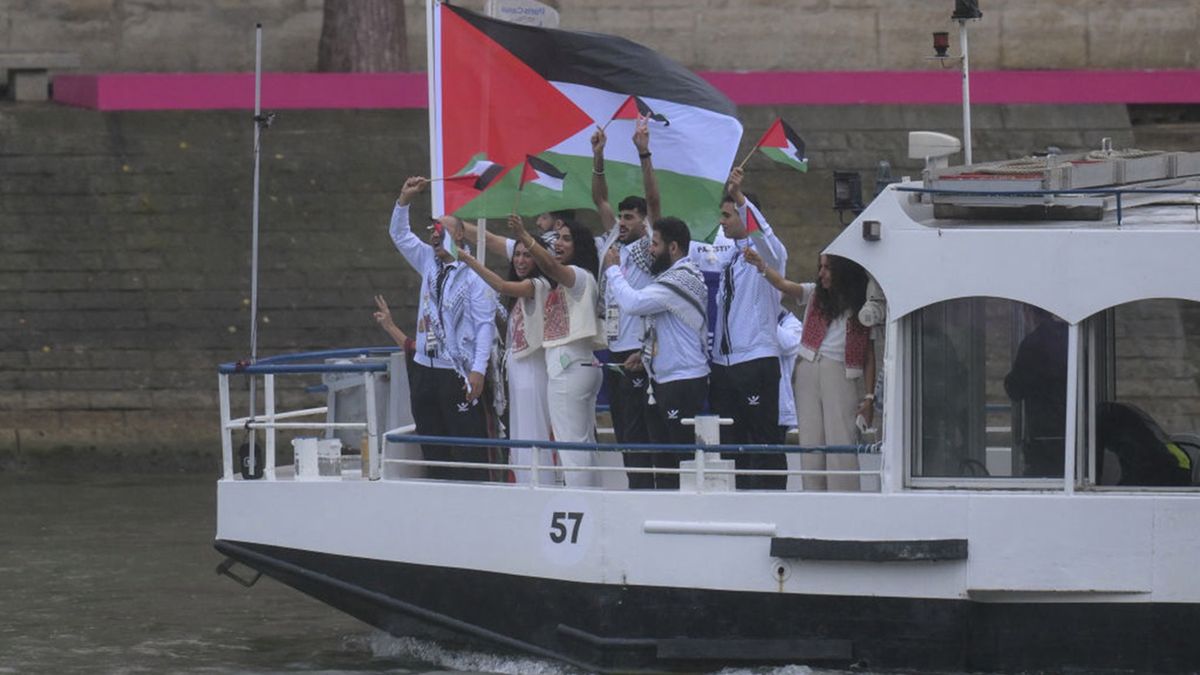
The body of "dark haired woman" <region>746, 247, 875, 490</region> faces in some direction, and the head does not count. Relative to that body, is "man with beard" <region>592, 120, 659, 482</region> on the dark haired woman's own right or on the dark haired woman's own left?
on the dark haired woman's own right

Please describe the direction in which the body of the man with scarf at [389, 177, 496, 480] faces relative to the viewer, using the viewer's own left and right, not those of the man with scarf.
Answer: facing the viewer and to the left of the viewer

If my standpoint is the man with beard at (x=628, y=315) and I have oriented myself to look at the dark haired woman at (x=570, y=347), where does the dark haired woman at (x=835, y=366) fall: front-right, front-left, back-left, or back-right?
back-left

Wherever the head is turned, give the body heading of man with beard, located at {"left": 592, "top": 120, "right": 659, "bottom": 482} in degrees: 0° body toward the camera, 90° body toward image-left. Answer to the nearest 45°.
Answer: approximately 45°

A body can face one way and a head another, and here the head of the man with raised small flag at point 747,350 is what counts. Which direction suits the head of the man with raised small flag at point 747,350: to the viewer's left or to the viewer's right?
to the viewer's left

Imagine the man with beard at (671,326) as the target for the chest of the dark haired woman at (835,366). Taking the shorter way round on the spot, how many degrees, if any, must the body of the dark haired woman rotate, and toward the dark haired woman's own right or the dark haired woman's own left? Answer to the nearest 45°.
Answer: approximately 45° to the dark haired woman's own right

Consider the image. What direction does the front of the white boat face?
to the viewer's left

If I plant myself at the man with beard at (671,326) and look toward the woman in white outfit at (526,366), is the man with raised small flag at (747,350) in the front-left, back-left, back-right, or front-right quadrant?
back-right

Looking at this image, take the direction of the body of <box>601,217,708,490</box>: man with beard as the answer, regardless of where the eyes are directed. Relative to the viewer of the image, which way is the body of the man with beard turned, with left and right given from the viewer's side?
facing to the left of the viewer

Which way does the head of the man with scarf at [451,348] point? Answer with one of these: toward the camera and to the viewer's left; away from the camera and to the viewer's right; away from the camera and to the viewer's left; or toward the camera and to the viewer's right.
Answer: toward the camera and to the viewer's left

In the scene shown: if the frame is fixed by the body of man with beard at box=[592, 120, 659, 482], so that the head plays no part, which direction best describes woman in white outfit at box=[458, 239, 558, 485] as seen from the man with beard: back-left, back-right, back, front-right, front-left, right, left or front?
front-right

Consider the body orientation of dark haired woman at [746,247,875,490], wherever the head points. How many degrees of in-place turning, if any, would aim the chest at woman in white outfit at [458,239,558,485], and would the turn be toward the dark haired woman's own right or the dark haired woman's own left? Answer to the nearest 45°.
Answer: approximately 45° to the dark haired woman's own right

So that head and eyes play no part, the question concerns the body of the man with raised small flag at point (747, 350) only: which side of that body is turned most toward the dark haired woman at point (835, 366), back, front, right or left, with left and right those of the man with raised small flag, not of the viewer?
left

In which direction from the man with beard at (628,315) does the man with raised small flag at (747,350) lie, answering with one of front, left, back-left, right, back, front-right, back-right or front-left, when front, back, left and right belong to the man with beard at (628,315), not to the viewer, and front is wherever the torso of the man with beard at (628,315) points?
back-left
